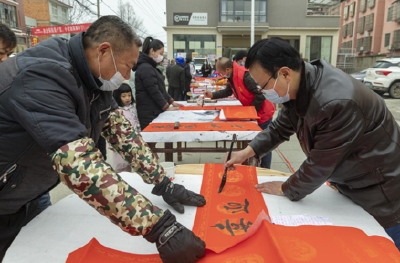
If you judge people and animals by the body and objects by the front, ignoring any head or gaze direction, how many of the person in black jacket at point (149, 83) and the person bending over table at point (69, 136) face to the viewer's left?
0

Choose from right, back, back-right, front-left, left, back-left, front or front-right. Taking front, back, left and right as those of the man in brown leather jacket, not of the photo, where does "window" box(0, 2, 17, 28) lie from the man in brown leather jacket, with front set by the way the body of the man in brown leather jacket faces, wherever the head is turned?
front-right

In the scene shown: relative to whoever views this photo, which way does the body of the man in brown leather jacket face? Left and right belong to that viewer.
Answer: facing to the left of the viewer

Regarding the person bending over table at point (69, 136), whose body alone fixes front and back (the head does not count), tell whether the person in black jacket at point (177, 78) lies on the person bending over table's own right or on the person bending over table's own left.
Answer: on the person bending over table's own left

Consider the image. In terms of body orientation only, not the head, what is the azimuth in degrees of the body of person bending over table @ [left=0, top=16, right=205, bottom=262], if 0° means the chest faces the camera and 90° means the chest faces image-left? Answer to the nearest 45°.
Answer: approximately 270°

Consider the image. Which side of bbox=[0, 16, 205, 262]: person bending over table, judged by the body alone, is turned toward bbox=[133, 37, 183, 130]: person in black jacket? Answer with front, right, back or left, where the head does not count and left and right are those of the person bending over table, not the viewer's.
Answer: left

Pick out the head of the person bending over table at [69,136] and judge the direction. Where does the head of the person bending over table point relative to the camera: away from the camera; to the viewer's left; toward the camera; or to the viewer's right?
to the viewer's right

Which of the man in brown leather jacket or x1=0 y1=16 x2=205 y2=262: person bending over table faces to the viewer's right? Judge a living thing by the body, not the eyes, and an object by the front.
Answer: the person bending over table

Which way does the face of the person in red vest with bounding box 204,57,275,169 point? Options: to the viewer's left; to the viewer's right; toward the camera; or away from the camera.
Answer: to the viewer's left
